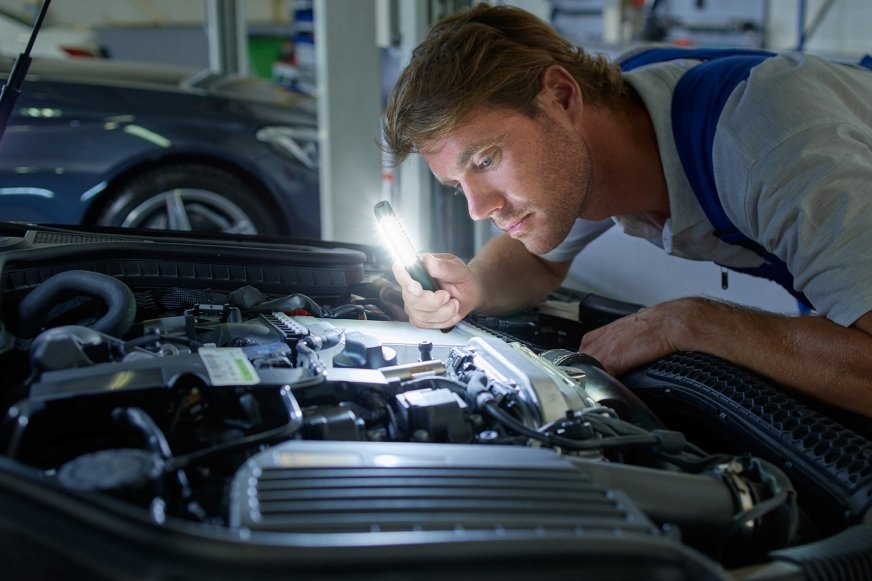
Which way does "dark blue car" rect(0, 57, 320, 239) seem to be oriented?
to the viewer's right

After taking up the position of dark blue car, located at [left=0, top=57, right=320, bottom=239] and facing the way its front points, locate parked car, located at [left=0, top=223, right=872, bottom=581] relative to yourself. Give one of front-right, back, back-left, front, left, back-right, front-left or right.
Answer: right

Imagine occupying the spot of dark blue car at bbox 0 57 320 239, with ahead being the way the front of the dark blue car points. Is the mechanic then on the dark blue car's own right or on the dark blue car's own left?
on the dark blue car's own right
